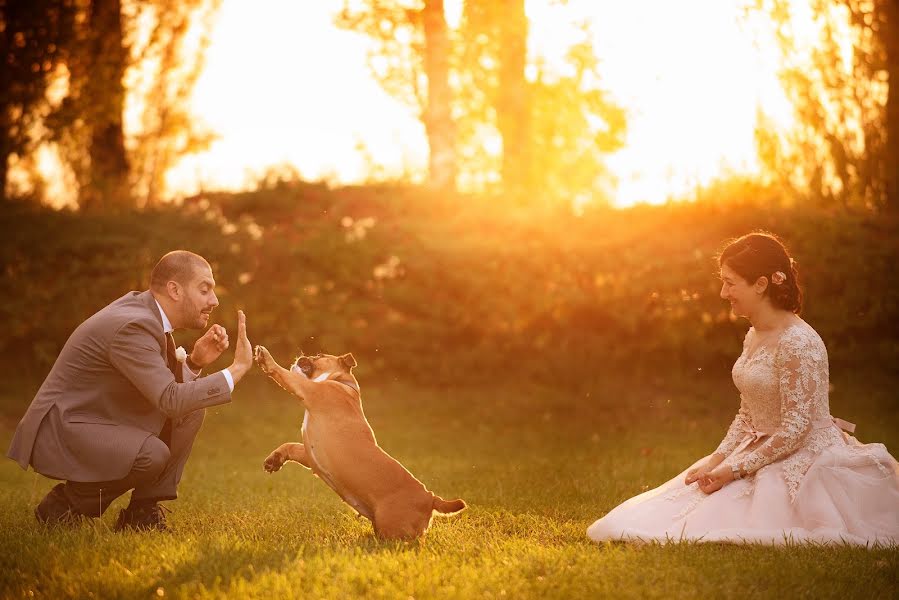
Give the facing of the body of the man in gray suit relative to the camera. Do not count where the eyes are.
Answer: to the viewer's right

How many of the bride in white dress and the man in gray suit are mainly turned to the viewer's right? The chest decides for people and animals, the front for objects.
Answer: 1

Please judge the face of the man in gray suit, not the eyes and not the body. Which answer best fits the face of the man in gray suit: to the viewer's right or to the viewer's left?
to the viewer's right

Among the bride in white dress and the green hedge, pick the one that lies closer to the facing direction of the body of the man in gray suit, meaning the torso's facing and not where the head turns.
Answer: the bride in white dress

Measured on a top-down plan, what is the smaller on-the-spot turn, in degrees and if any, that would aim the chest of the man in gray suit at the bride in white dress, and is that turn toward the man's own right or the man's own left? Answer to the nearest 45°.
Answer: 0° — they already face them

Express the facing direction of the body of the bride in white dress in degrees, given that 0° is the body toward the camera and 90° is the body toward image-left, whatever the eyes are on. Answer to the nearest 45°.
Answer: approximately 90°

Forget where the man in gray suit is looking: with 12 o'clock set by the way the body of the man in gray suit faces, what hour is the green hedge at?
The green hedge is roughly at 10 o'clock from the man in gray suit.
